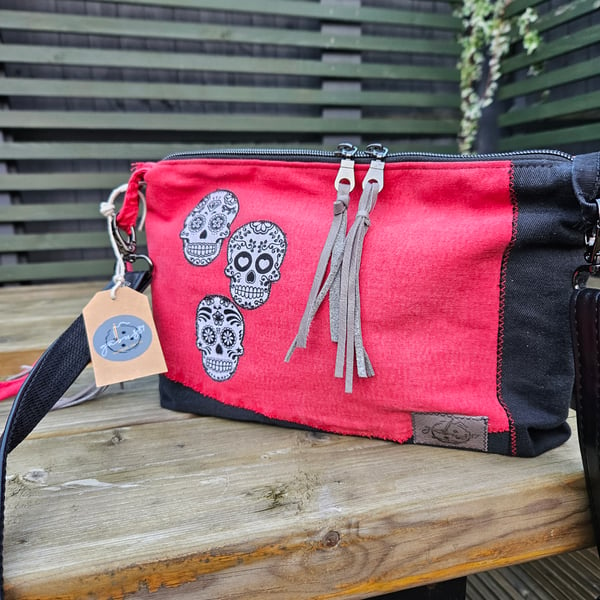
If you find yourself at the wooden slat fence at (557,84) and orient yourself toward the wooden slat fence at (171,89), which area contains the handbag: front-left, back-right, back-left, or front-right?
front-left

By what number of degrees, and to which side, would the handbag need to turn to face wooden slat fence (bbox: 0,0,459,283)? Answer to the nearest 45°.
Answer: approximately 180°

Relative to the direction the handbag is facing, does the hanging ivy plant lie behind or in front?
behind

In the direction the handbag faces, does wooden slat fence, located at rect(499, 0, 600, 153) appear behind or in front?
behind

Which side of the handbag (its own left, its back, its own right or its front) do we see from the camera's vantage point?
front

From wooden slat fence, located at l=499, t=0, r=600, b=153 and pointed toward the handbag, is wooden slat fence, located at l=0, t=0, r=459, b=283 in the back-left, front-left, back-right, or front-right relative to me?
front-right

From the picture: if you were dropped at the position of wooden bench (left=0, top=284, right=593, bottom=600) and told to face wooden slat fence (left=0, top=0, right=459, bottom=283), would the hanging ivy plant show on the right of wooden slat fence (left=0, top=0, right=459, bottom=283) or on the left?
right
